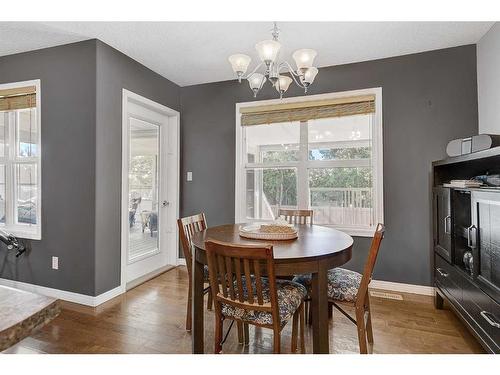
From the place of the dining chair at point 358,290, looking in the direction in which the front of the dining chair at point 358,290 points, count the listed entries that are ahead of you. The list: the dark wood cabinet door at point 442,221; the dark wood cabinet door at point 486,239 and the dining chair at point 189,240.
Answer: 1

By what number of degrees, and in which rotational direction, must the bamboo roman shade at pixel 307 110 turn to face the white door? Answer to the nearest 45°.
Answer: approximately 90° to its right

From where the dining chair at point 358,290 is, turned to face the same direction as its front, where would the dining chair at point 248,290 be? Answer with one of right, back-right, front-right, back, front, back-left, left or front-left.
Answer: front-left

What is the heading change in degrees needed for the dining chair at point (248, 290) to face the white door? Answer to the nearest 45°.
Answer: approximately 90° to its left

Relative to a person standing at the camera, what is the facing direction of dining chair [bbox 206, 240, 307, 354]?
facing away from the viewer and to the right of the viewer

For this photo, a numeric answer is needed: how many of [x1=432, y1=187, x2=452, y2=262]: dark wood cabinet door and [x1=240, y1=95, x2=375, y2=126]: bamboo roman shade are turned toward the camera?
1

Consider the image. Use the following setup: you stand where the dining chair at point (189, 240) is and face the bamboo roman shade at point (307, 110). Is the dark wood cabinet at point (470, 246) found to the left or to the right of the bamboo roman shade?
right

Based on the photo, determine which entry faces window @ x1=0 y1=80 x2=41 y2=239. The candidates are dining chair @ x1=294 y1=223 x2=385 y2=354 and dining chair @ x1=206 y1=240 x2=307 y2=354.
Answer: dining chair @ x1=294 y1=223 x2=385 y2=354

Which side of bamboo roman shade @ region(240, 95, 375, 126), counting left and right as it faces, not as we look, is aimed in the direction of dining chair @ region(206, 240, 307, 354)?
front

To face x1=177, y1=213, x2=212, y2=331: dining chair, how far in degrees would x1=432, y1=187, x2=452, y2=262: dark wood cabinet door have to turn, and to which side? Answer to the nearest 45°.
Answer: approximately 45° to its left

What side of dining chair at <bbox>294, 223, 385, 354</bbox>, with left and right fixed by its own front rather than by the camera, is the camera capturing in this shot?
left

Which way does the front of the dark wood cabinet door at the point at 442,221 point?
to the viewer's left

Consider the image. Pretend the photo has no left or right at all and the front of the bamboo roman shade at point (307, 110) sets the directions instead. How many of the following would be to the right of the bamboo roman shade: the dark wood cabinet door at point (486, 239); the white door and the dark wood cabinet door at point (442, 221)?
1

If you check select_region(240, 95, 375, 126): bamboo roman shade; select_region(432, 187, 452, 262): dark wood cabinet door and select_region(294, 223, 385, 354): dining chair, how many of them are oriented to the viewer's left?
2

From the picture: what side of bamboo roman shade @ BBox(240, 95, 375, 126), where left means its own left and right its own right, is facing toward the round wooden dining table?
front

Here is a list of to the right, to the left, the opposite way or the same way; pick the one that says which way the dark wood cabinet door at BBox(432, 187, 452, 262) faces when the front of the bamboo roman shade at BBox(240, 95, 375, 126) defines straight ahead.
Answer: to the right

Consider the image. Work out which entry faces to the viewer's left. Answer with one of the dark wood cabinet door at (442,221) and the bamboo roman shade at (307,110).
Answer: the dark wood cabinet door
